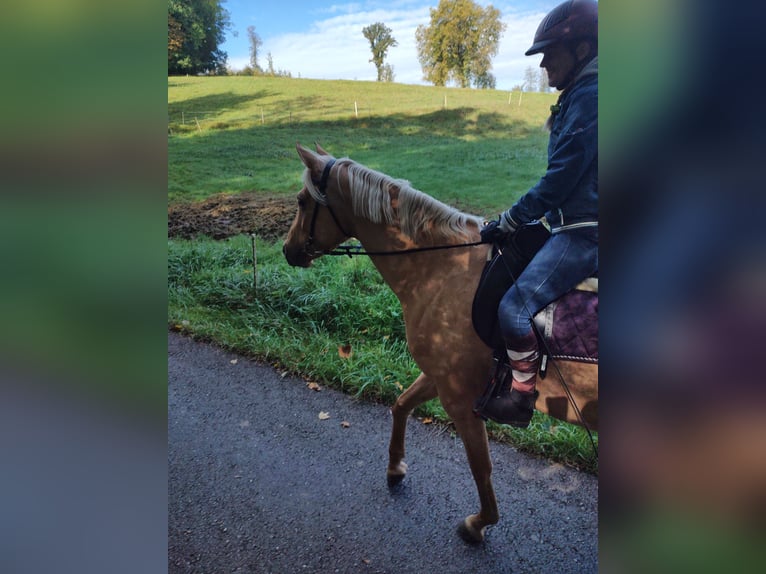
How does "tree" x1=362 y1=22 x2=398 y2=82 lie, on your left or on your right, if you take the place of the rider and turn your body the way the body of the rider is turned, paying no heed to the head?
on your right

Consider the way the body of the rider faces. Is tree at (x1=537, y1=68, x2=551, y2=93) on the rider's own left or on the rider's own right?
on the rider's own right

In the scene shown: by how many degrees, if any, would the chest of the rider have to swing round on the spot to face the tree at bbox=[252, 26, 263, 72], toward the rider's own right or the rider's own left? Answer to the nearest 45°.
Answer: approximately 45° to the rider's own right

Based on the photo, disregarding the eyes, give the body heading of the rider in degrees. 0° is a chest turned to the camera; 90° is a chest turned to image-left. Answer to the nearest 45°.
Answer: approximately 90°
